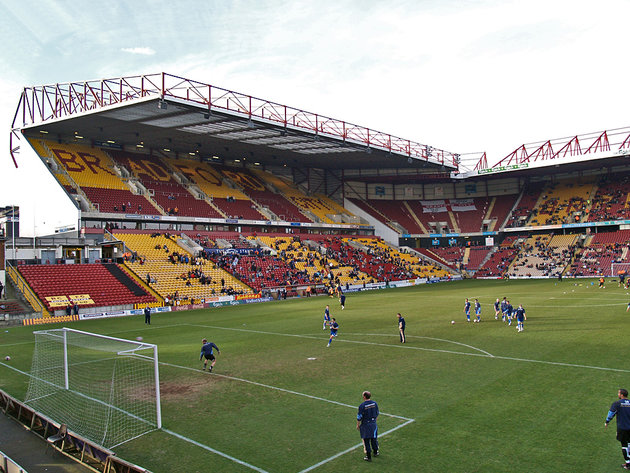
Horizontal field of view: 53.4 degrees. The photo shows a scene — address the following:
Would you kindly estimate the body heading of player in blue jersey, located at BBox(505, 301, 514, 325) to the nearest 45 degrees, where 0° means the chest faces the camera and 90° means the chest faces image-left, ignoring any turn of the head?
approximately 45°

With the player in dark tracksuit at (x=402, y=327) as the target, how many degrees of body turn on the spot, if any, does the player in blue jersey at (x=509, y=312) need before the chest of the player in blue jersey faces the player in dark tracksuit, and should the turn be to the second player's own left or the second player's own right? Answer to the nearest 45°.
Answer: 0° — they already face them

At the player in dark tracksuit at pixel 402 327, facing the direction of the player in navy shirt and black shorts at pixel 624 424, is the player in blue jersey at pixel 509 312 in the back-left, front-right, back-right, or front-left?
back-left

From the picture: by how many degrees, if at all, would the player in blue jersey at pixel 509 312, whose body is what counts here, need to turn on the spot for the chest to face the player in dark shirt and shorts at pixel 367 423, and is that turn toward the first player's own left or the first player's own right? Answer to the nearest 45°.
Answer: approximately 45° to the first player's own left

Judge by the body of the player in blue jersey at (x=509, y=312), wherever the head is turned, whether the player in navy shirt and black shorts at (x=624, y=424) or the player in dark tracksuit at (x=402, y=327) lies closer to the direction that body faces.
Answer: the player in dark tracksuit
